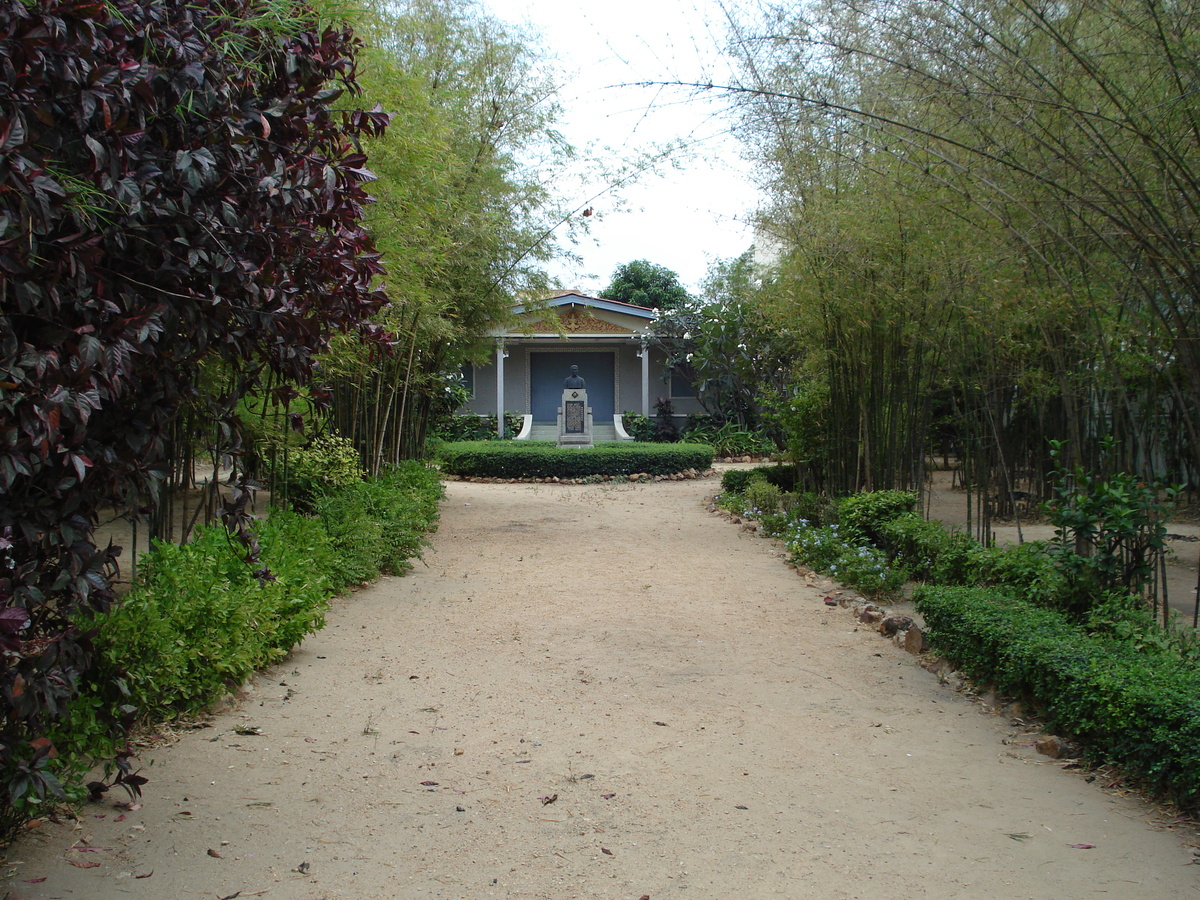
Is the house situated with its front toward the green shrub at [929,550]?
yes

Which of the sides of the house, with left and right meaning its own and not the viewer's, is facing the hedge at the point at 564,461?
front

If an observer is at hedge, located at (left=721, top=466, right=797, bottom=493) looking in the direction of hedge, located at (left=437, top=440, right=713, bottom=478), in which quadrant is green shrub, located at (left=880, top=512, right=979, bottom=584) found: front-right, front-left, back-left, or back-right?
back-left

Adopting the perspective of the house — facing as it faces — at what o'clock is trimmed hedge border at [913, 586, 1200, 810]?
The trimmed hedge border is roughly at 12 o'clock from the house.

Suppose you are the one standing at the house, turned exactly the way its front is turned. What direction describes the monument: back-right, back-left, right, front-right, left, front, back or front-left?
front

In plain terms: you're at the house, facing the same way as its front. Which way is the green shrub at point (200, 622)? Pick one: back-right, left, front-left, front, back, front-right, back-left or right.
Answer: front

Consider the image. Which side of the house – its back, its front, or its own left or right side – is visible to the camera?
front

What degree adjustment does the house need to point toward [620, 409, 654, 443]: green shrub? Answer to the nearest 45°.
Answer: approximately 45° to its left

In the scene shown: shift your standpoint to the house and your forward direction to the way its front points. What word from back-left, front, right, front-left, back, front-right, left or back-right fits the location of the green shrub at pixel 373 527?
front

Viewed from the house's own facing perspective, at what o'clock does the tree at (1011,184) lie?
The tree is roughly at 12 o'clock from the house.

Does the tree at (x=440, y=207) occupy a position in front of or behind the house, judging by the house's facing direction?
in front

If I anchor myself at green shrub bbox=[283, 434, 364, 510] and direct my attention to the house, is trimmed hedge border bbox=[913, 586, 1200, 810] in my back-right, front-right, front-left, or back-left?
back-right

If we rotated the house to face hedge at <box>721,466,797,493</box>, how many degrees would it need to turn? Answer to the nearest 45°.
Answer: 0° — it already faces it

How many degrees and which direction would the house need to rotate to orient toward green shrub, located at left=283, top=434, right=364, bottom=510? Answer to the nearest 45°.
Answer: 0° — it already faces it

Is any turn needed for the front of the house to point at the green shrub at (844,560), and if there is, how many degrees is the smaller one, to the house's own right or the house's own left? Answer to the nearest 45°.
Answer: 0° — it already faces it
